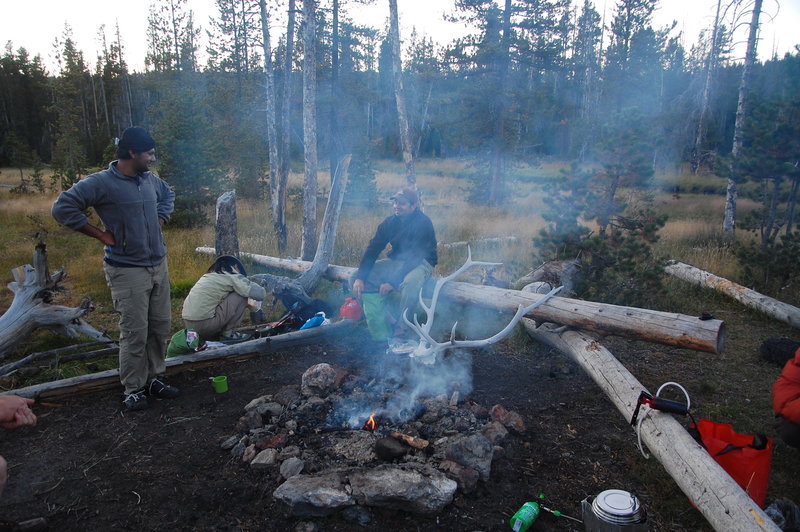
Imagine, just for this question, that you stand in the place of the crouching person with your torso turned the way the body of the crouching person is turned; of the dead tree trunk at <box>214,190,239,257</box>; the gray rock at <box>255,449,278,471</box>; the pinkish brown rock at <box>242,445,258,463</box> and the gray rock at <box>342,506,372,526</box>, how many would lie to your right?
3

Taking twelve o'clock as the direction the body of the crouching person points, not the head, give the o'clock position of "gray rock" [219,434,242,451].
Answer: The gray rock is roughly at 3 o'clock from the crouching person.

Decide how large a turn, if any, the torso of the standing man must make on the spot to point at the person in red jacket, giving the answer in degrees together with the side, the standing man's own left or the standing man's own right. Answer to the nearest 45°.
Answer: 0° — they already face them

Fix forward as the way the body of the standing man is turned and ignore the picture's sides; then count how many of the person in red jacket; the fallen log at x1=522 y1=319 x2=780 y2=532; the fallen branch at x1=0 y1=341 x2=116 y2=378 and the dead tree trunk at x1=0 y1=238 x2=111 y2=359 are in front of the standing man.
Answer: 2

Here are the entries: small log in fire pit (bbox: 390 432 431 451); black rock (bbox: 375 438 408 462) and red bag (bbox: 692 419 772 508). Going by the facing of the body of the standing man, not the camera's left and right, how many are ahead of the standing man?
3

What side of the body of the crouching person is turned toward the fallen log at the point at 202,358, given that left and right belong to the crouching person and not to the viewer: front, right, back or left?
right

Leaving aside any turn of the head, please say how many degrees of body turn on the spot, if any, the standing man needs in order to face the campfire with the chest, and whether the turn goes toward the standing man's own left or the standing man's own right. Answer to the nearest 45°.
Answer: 0° — they already face it

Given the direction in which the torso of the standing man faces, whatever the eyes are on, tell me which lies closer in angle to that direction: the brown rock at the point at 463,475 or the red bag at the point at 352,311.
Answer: the brown rock

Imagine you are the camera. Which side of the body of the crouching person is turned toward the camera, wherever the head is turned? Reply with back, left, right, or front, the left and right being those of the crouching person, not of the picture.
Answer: right

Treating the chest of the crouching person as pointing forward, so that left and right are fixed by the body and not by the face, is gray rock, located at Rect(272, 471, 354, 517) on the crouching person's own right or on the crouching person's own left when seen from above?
on the crouching person's own right

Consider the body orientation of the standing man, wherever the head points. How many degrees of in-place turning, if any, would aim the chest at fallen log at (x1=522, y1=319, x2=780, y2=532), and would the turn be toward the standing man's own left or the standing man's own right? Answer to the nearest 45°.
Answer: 0° — they already face it

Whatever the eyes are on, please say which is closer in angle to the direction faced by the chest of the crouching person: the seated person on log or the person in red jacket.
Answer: the seated person on log
